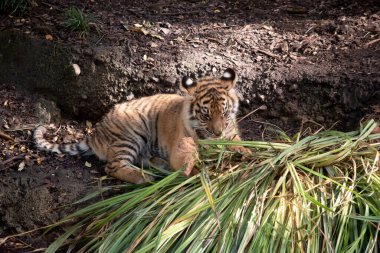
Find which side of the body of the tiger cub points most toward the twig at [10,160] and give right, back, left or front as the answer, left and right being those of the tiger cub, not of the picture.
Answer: back

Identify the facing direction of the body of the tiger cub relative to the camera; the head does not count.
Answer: to the viewer's right

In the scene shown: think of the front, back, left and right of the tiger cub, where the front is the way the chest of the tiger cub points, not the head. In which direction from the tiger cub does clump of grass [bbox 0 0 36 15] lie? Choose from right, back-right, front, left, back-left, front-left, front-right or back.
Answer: back-left

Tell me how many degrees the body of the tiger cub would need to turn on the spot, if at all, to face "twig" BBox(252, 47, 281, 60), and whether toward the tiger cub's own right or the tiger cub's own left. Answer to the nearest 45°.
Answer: approximately 45° to the tiger cub's own left

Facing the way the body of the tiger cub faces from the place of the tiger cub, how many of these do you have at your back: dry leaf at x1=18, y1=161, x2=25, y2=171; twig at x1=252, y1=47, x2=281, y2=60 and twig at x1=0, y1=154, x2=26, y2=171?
2

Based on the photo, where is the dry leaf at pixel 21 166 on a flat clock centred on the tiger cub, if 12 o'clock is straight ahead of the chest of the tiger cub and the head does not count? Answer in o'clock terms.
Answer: The dry leaf is roughly at 6 o'clock from the tiger cub.

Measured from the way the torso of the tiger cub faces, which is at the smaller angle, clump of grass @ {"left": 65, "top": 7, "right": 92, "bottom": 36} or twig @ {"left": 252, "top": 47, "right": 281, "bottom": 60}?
the twig
